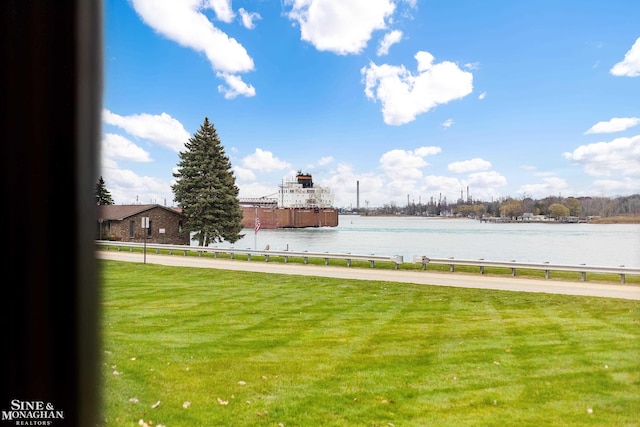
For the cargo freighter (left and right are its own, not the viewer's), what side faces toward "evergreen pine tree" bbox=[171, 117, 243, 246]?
left

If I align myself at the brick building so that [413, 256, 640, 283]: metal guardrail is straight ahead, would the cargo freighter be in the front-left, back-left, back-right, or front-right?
back-left

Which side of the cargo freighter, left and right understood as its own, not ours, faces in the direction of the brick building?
left

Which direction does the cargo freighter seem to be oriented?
to the viewer's left

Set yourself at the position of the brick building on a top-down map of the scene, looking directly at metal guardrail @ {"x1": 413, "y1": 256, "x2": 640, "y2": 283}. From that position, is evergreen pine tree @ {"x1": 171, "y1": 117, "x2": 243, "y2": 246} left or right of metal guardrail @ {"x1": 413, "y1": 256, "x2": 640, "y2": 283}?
left

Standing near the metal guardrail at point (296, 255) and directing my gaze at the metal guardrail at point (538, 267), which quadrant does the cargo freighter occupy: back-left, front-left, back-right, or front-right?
back-left

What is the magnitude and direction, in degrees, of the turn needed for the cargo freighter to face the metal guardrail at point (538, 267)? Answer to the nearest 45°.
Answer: approximately 90° to its left
